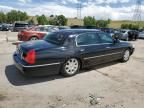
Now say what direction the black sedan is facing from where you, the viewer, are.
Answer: facing away from the viewer and to the right of the viewer
